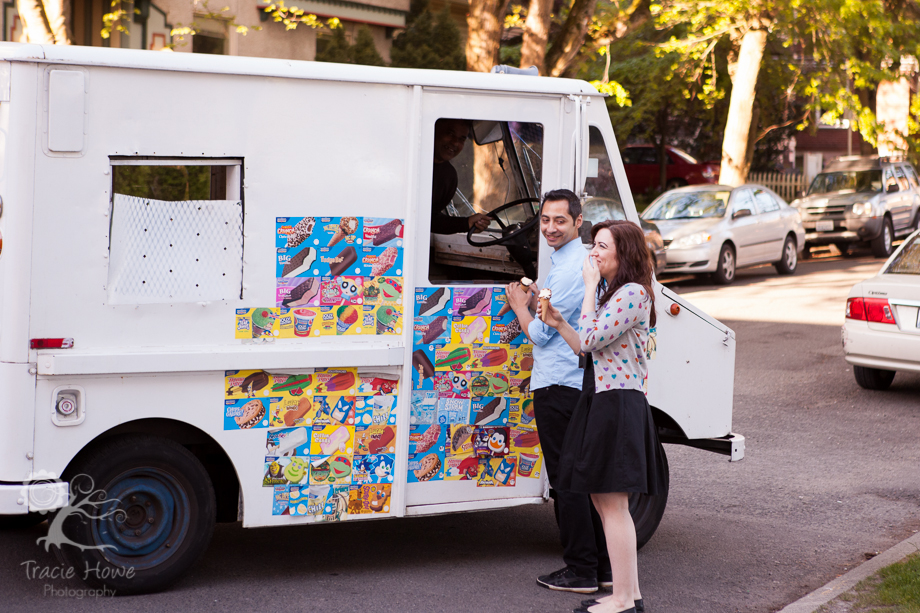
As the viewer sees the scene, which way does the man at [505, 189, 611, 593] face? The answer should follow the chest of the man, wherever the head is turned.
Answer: to the viewer's left

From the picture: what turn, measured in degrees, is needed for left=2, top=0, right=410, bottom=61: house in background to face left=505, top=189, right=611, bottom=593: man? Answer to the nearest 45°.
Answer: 0° — it already faces them

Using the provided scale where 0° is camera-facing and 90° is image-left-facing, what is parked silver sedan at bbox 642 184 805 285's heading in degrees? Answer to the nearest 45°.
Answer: approximately 45°

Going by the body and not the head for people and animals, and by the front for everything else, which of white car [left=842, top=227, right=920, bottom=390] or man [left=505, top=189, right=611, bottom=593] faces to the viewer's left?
the man

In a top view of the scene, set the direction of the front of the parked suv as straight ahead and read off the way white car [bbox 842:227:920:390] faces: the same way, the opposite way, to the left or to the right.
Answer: the opposite way

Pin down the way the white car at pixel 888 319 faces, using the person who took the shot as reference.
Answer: facing away from the viewer and to the right of the viewer

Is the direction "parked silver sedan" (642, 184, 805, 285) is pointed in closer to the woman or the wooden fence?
the woman

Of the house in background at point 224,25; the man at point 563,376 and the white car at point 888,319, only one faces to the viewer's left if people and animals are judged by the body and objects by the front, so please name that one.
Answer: the man

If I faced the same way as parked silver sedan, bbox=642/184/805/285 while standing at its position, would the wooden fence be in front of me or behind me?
behind

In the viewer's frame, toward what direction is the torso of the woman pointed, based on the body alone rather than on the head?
to the viewer's left

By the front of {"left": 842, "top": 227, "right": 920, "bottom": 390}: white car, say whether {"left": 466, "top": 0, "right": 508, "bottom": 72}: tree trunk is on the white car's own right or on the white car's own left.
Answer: on the white car's own left
